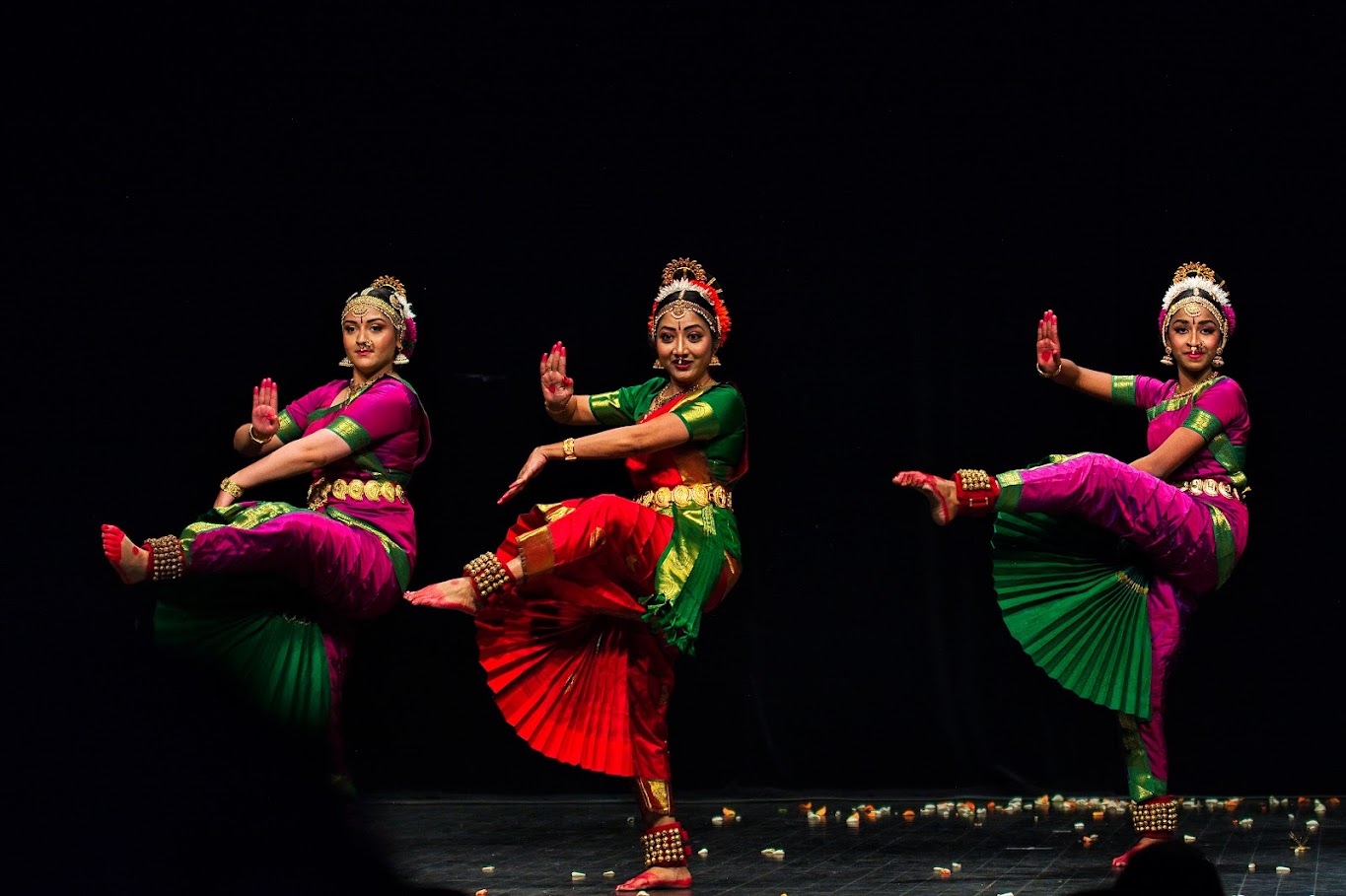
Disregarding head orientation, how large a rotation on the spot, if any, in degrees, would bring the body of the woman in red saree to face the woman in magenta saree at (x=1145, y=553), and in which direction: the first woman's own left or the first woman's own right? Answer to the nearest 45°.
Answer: approximately 135° to the first woman's own left

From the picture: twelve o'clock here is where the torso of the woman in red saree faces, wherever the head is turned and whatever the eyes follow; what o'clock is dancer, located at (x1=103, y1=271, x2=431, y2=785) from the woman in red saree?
The dancer is roughly at 2 o'clock from the woman in red saree.

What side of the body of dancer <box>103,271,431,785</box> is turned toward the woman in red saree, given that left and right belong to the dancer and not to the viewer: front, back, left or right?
left

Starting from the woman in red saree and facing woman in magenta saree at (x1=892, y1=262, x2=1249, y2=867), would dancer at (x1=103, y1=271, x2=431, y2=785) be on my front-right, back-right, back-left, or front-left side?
back-left

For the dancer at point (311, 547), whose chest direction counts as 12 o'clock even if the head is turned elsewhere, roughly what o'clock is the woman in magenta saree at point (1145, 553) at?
The woman in magenta saree is roughly at 8 o'clock from the dancer.
